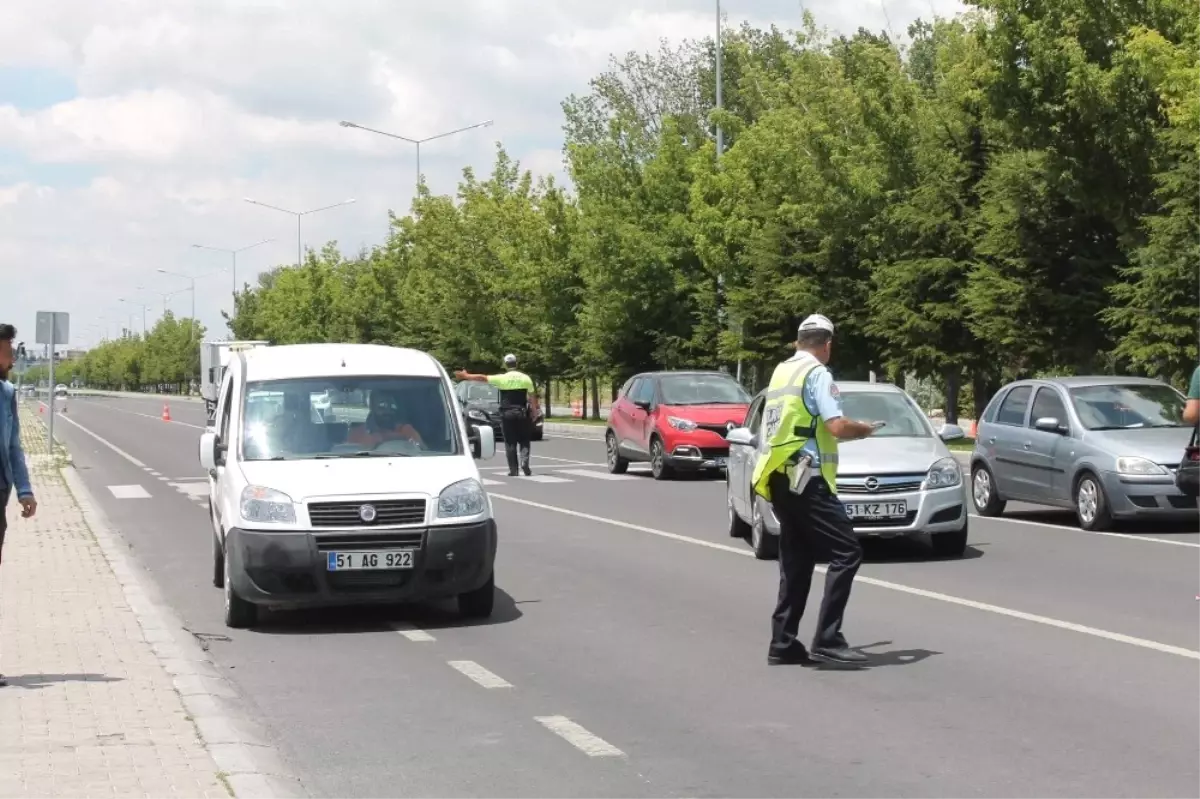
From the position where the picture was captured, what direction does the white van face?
facing the viewer

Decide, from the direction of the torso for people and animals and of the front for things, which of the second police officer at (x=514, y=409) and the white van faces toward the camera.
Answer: the white van

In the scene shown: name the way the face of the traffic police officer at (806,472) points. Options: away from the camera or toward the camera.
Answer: away from the camera

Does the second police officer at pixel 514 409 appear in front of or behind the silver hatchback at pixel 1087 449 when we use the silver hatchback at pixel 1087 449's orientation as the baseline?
behind

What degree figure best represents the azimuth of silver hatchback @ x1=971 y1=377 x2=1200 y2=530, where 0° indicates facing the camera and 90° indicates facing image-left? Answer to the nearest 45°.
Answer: approximately 315°

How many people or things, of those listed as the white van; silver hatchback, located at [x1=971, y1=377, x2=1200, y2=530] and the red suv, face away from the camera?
0

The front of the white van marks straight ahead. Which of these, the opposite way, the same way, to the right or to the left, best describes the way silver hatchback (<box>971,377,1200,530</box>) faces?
the same way

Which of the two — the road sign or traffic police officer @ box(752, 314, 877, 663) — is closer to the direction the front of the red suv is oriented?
the traffic police officer

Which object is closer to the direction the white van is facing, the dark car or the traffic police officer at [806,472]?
the traffic police officer

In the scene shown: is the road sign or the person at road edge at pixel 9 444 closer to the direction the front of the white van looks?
the person at road edge

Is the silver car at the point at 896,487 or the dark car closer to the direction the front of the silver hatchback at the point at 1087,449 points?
the silver car
